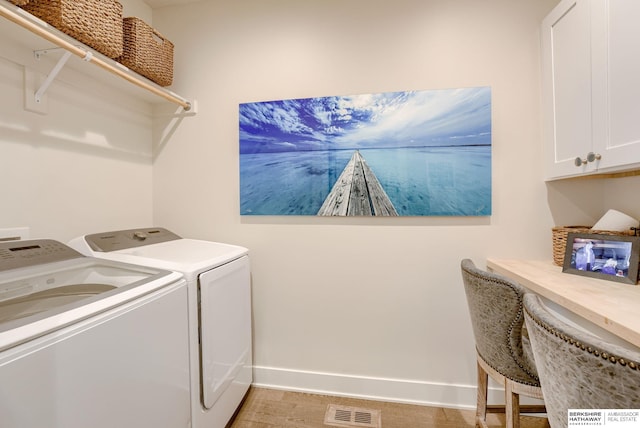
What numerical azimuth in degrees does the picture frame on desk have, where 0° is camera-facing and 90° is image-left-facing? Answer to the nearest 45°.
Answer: approximately 45°

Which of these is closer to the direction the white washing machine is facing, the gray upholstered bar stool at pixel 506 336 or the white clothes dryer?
the gray upholstered bar stool

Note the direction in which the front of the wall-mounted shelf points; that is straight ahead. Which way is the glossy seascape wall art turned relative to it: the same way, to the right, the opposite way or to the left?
to the right

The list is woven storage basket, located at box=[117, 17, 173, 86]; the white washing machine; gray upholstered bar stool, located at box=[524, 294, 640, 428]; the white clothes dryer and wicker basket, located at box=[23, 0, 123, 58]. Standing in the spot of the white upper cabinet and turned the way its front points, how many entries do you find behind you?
0

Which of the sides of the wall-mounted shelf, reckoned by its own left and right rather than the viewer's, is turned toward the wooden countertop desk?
front

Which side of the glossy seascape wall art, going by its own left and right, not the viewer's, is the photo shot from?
front

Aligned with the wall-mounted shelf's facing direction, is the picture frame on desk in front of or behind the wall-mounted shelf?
in front

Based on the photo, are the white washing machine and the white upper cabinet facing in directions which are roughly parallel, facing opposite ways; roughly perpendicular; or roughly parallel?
roughly parallel, facing opposite ways

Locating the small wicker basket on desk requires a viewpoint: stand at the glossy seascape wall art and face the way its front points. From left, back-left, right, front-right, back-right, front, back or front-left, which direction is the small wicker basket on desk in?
left

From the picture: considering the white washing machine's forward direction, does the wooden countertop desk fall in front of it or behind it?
in front

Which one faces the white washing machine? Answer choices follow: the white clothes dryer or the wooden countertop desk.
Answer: the wooden countertop desk

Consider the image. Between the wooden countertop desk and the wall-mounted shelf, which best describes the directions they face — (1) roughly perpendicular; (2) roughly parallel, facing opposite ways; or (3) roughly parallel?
roughly parallel, facing opposite ways

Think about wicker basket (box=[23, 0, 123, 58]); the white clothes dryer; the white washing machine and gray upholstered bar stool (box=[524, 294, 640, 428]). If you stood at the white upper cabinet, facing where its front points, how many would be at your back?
0

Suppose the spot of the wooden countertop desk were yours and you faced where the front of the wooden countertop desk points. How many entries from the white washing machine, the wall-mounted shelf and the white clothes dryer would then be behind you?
0

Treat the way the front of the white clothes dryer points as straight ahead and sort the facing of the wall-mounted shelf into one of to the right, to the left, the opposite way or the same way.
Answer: the same way

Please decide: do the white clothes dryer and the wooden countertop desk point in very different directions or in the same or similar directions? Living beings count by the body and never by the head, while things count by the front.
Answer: very different directions

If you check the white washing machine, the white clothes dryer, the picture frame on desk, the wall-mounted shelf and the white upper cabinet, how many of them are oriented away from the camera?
0

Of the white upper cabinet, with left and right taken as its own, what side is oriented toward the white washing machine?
front

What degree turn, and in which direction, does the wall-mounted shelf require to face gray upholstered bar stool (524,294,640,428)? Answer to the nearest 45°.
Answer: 0° — it already faces it

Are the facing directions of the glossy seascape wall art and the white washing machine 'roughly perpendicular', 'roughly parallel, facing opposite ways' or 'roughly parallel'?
roughly perpendicular
